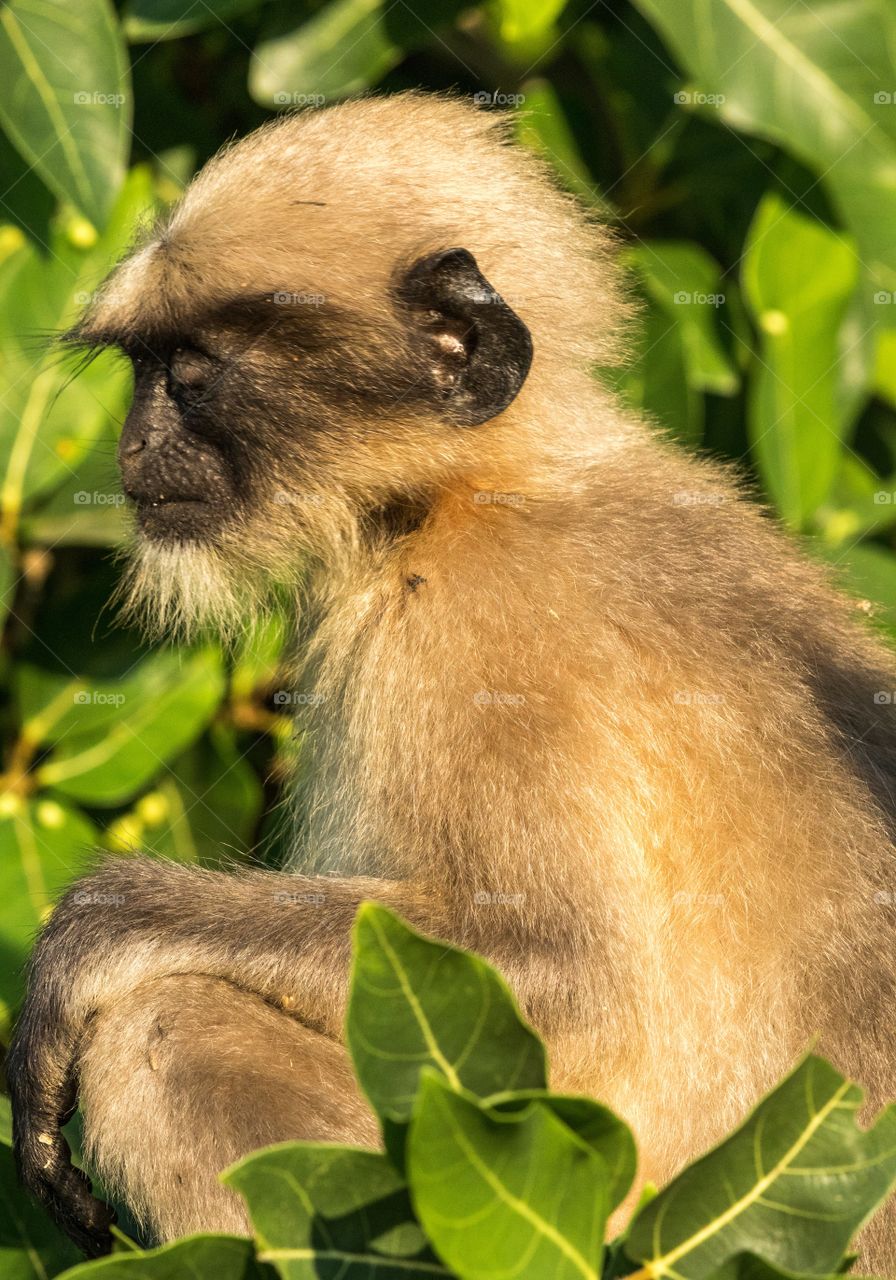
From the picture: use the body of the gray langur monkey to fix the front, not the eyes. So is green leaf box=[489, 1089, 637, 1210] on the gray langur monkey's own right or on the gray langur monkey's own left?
on the gray langur monkey's own left

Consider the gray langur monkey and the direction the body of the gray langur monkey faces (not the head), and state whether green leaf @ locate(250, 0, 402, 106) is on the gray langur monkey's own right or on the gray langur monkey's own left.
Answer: on the gray langur monkey's own right

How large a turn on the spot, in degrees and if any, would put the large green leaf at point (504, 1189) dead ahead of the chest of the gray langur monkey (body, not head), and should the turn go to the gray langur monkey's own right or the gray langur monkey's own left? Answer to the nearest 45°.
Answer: approximately 90° to the gray langur monkey's own left

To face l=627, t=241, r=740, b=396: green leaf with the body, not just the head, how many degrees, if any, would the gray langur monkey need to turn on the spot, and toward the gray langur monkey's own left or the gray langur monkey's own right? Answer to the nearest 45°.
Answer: approximately 90° to the gray langur monkey's own right

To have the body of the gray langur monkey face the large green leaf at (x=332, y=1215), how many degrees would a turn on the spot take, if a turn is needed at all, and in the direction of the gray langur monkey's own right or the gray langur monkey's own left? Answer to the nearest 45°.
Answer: approximately 90° to the gray langur monkey's own left

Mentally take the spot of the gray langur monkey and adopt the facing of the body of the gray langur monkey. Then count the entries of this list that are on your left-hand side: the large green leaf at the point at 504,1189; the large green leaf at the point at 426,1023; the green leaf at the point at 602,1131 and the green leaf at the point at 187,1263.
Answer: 4

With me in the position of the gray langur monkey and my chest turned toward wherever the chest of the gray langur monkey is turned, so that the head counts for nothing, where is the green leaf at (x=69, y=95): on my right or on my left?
on my right

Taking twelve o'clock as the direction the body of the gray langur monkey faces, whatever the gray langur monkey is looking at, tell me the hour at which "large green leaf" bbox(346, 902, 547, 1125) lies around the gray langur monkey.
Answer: The large green leaf is roughly at 9 o'clock from the gray langur monkey.

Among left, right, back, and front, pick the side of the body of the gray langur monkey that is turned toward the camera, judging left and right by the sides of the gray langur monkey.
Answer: left

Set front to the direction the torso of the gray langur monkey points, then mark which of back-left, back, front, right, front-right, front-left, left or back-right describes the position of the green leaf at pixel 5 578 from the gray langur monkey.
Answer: front-right
